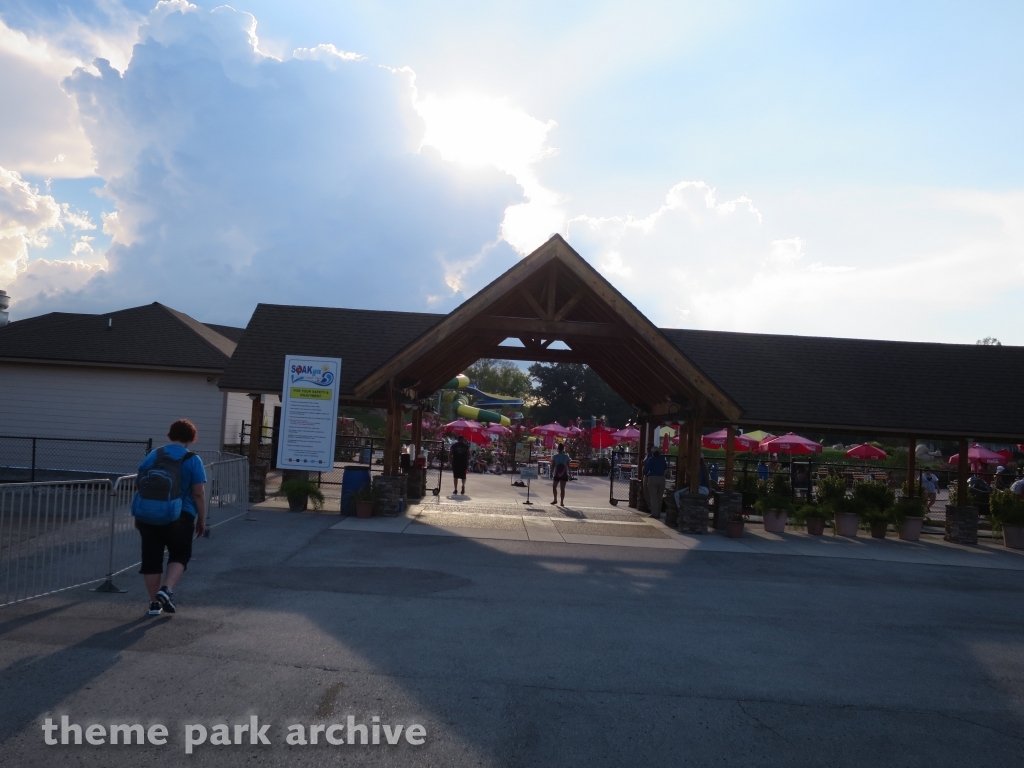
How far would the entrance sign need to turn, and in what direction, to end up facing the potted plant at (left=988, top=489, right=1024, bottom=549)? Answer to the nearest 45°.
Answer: approximately 90° to its left

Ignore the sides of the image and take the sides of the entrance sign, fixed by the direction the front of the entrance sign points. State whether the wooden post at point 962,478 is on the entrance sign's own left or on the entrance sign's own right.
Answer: on the entrance sign's own left

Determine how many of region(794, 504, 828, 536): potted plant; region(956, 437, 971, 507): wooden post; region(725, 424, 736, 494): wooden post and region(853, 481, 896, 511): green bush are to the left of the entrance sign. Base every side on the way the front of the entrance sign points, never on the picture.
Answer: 4

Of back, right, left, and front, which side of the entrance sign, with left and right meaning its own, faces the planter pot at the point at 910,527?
left

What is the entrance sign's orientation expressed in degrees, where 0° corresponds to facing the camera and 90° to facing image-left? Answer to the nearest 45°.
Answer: approximately 0°

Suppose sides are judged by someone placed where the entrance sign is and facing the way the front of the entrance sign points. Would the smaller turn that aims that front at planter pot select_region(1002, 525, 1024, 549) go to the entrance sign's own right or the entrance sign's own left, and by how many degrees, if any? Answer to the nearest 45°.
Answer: approximately 90° to the entrance sign's own left

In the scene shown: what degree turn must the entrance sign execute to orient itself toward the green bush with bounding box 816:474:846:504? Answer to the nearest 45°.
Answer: approximately 90° to its left

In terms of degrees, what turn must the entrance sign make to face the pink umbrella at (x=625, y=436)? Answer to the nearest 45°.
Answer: approximately 135° to its left

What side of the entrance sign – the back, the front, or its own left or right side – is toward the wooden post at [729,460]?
left

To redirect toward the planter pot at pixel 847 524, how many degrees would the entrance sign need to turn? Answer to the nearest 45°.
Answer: approximately 90° to its left

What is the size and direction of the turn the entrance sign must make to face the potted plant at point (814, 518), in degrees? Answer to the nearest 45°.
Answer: approximately 90° to its left
